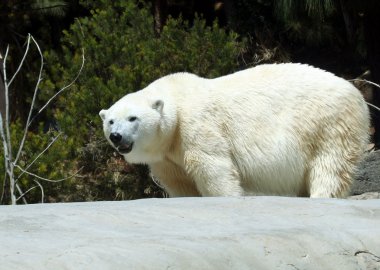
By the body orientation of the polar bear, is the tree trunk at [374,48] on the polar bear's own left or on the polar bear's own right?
on the polar bear's own right

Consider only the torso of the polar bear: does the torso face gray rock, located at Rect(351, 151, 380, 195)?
no

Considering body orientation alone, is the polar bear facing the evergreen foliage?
no

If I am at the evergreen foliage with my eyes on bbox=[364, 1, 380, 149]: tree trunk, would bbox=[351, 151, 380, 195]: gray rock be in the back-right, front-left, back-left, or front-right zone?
front-right

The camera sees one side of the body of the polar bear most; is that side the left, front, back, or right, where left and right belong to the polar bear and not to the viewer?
left

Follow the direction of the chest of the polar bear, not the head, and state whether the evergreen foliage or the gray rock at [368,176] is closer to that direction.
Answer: the evergreen foliage

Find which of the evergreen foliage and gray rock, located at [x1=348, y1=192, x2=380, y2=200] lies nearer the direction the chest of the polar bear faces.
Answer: the evergreen foliage

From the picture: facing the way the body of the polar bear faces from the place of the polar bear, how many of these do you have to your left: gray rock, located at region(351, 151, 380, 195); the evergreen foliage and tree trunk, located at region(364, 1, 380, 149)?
0

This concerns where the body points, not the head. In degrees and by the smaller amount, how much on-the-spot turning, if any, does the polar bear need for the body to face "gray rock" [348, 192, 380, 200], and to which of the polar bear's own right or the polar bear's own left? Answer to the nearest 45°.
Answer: approximately 135° to the polar bear's own right
